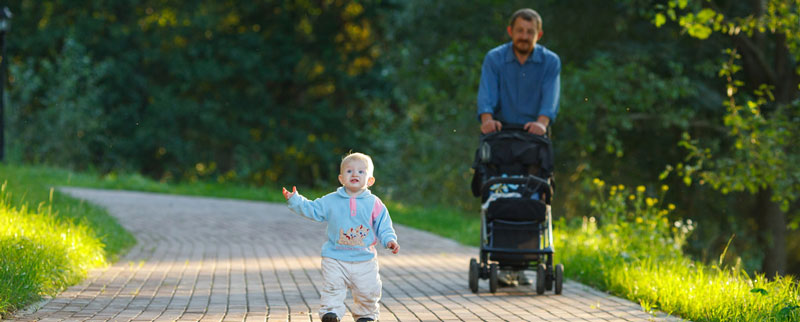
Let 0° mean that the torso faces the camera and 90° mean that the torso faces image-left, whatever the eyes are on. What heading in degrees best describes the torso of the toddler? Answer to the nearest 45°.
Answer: approximately 0°

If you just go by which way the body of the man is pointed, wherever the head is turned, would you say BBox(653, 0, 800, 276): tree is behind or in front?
behind

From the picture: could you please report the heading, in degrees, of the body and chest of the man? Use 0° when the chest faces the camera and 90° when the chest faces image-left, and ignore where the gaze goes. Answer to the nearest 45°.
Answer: approximately 0°

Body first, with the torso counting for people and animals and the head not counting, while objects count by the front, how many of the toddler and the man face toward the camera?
2

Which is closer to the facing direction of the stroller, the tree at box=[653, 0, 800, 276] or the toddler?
the toddler
